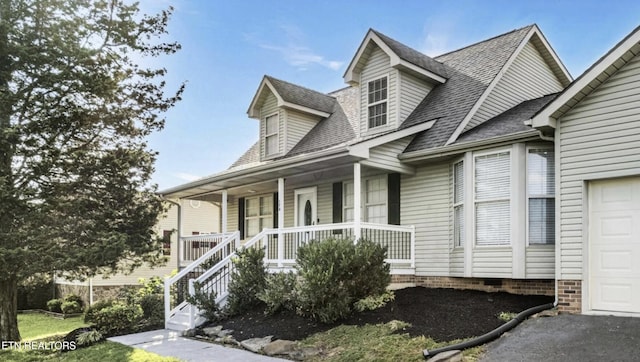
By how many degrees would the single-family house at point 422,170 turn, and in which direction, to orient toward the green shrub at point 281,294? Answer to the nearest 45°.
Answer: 0° — it already faces it

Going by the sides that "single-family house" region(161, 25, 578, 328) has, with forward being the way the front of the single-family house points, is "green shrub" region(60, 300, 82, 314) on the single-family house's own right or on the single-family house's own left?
on the single-family house's own right

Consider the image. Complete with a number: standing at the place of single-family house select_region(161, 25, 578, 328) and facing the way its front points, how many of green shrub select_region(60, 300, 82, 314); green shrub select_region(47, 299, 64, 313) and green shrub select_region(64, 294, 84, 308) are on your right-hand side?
3

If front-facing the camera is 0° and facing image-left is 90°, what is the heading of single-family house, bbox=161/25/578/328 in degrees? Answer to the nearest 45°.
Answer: approximately 45°

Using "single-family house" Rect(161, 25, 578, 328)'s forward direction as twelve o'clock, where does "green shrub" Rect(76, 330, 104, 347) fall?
The green shrub is roughly at 1 o'clock from the single-family house.

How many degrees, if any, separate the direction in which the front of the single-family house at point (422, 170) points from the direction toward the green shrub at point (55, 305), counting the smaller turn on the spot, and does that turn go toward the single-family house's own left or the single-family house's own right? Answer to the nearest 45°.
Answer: approximately 90° to the single-family house's own right

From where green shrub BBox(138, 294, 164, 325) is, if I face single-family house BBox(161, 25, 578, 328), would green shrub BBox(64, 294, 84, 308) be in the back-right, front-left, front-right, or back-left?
back-left

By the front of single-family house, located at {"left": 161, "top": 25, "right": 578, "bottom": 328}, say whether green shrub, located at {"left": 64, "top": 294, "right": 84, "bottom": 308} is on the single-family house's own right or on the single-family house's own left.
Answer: on the single-family house's own right
